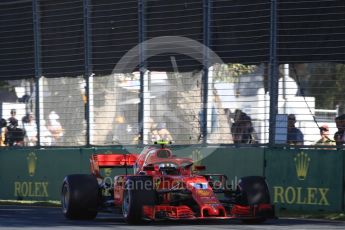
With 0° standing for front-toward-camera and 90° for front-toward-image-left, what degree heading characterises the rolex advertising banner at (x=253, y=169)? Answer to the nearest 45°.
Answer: approximately 0°

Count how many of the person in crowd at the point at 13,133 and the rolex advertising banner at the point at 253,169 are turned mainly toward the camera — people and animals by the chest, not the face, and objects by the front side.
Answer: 2

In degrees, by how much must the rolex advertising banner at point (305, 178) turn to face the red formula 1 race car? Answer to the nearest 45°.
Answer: approximately 45° to its right

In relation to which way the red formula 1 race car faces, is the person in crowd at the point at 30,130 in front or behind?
behind

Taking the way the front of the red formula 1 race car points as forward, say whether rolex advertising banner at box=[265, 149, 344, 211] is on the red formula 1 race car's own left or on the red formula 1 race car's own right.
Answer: on the red formula 1 race car's own left

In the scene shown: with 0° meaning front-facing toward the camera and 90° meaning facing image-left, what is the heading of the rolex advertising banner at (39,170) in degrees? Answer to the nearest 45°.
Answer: approximately 0°

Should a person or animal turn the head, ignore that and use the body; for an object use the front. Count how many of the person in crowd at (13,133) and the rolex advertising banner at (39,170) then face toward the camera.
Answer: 2

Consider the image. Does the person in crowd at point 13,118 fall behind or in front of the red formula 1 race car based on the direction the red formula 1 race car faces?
behind
